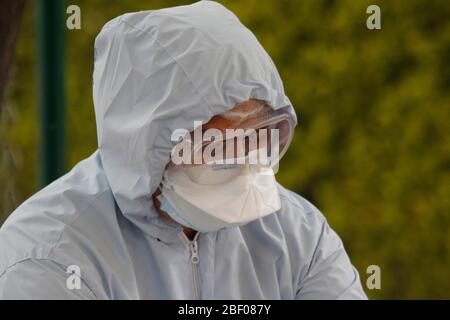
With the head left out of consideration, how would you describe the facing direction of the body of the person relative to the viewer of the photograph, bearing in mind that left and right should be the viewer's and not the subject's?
facing the viewer and to the right of the viewer
